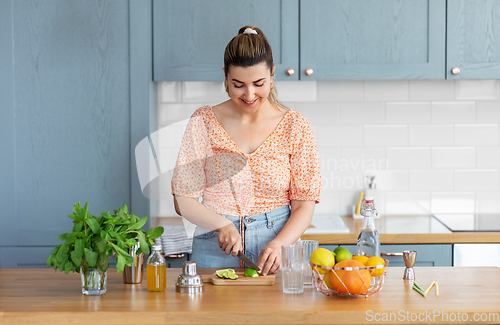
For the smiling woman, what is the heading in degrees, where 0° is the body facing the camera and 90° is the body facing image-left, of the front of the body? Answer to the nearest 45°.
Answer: approximately 0°

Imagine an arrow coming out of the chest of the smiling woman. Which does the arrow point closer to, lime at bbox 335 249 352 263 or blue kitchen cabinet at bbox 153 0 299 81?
the lime

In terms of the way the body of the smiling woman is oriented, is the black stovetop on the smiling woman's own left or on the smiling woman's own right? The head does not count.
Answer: on the smiling woman's own left

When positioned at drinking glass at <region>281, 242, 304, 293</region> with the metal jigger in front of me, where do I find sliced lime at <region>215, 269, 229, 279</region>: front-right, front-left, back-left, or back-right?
back-left

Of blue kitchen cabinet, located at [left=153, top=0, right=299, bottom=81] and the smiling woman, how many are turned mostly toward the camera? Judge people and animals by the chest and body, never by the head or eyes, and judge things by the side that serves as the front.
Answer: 2

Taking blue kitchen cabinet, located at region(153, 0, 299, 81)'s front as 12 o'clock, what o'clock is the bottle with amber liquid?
The bottle with amber liquid is roughly at 12 o'clock from the blue kitchen cabinet.
